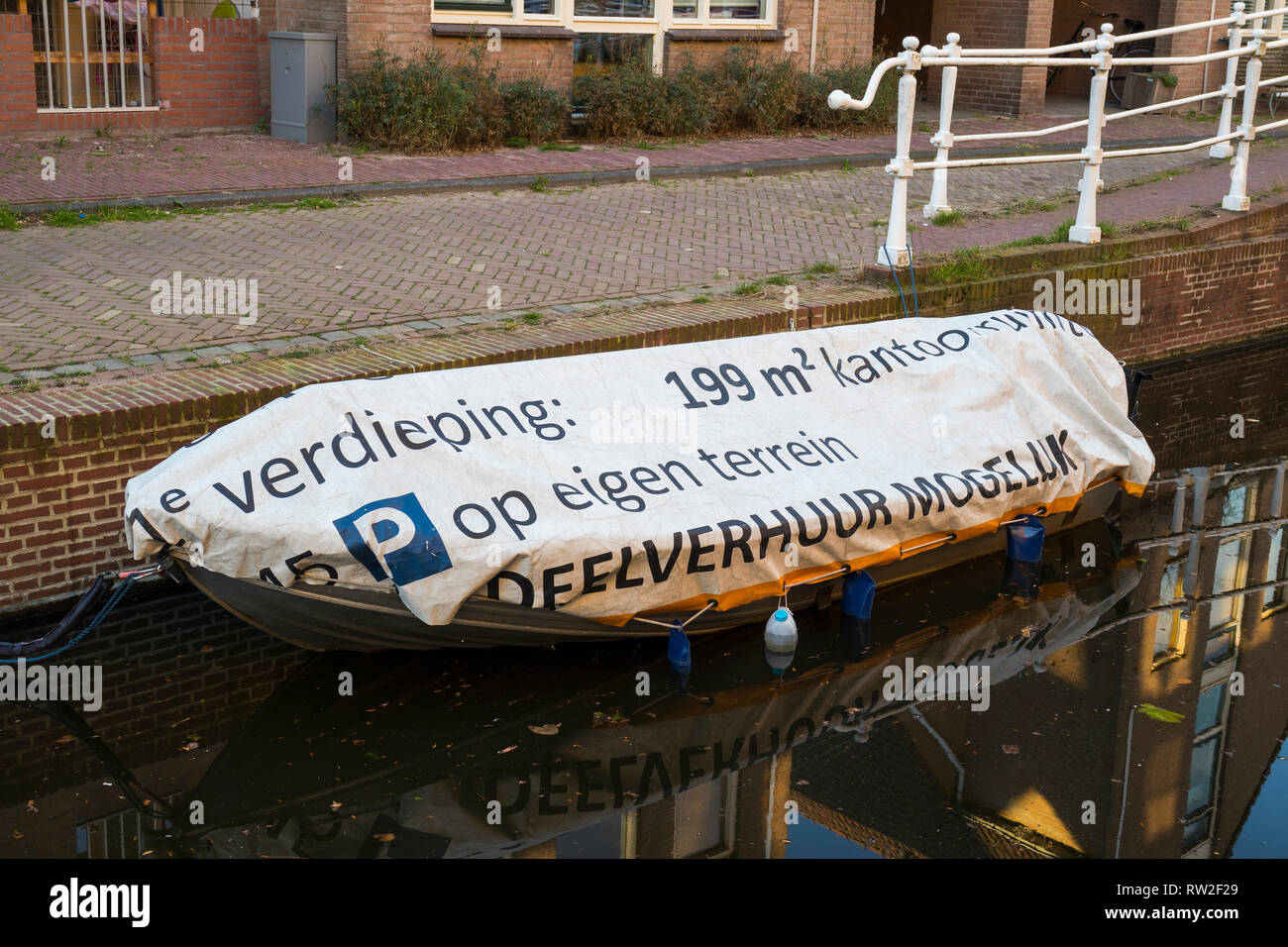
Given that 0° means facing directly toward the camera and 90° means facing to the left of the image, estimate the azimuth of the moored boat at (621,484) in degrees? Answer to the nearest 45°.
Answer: approximately 45°

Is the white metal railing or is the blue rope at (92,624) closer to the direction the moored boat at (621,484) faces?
the blue rope

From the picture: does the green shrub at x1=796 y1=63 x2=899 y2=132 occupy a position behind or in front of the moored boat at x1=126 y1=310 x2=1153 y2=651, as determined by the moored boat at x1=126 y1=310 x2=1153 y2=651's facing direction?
behind

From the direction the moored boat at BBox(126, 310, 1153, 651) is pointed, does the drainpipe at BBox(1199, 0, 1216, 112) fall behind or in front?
behind

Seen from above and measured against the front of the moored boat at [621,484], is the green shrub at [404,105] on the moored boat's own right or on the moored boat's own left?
on the moored boat's own right

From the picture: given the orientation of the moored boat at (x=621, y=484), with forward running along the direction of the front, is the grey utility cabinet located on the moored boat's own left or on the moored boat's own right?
on the moored boat's own right

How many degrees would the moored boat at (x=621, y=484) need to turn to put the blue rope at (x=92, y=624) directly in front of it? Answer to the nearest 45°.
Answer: approximately 45° to its right

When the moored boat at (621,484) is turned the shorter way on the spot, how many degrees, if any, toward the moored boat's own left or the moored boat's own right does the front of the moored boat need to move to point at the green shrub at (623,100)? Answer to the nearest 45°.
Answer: approximately 135° to the moored boat's own right

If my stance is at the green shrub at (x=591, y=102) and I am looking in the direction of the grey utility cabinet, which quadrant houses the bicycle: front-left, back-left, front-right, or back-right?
back-right

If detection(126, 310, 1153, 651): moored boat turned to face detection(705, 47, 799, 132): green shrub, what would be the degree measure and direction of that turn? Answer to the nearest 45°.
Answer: approximately 135° to its right
